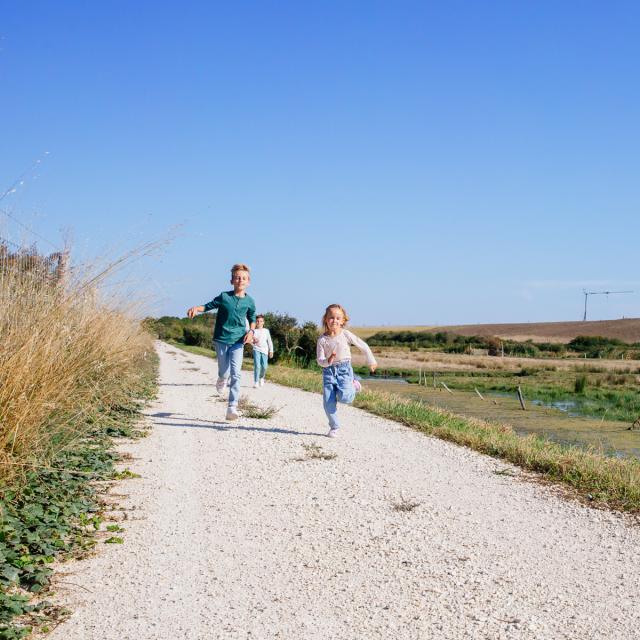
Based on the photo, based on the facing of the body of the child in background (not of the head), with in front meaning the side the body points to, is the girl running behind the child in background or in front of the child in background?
in front

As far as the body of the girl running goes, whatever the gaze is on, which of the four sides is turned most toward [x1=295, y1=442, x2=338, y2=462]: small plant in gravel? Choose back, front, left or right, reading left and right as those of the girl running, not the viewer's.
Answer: front

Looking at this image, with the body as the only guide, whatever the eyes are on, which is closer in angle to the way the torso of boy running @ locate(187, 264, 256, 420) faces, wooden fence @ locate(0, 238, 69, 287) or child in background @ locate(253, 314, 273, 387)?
the wooden fence

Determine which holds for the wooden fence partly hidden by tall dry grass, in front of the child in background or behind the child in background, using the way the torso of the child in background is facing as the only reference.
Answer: in front

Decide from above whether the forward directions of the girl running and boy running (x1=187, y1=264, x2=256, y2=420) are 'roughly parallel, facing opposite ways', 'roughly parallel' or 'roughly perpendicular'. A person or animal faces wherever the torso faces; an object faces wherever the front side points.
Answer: roughly parallel

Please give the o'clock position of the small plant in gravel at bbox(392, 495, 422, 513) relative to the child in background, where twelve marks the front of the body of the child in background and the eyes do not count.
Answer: The small plant in gravel is roughly at 12 o'clock from the child in background.

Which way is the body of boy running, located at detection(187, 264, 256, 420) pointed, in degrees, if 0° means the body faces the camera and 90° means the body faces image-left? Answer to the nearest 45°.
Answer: approximately 0°

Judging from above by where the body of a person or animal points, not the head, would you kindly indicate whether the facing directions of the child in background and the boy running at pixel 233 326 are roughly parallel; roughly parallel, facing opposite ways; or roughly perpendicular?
roughly parallel

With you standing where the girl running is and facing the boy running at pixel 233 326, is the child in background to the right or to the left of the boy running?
right

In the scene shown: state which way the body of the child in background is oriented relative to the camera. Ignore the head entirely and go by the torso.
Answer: toward the camera

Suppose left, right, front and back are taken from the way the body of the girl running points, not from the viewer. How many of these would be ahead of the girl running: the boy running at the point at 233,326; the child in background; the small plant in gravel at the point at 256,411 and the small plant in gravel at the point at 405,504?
1

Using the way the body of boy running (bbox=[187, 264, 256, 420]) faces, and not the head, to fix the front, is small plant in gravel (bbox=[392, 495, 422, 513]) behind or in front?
in front

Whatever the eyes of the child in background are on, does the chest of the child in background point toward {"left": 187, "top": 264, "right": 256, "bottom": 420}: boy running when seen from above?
yes

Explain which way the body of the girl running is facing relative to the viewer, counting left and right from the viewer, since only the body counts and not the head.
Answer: facing the viewer

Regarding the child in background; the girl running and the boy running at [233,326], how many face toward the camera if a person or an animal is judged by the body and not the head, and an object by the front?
3
